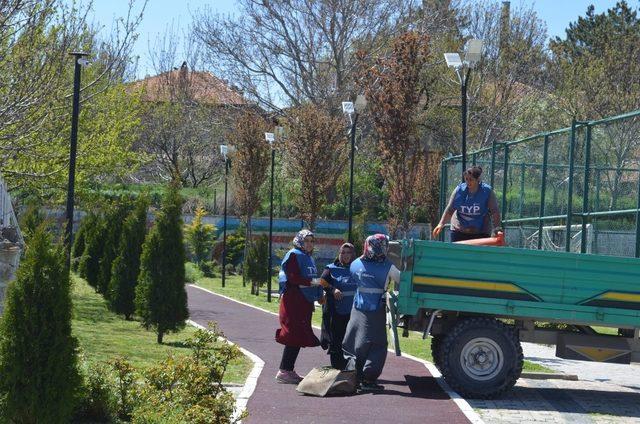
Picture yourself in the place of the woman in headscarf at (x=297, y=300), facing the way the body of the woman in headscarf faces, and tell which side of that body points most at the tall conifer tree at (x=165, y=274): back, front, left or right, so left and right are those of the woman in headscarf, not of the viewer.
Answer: back

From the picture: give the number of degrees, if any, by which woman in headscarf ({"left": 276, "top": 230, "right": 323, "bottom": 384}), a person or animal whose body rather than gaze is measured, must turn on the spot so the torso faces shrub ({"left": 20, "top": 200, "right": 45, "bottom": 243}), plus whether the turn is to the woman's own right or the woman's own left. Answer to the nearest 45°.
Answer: approximately 180°

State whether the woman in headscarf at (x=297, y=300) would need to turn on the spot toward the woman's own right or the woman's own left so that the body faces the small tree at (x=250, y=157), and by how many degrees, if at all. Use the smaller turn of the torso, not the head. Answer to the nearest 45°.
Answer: approximately 135° to the woman's own left

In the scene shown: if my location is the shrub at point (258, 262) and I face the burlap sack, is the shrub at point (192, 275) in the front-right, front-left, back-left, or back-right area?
back-right

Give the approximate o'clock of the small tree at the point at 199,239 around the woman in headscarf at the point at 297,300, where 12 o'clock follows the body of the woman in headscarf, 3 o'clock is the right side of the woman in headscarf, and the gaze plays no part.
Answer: The small tree is roughly at 7 o'clock from the woman in headscarf.

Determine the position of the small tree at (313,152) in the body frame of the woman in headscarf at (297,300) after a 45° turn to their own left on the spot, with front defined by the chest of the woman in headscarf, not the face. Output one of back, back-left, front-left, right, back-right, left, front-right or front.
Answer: left

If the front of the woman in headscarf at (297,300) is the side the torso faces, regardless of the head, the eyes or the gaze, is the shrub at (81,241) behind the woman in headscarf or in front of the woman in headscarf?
behind

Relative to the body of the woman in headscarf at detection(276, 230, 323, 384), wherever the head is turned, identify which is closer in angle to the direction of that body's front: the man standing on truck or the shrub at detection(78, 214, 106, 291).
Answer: the man standing on truck

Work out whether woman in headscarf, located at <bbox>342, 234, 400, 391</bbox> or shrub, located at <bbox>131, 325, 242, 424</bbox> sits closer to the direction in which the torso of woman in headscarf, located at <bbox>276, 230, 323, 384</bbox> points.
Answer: the woman in headscarf

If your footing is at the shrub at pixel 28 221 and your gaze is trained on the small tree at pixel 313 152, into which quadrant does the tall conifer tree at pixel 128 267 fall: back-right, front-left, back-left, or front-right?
front-right

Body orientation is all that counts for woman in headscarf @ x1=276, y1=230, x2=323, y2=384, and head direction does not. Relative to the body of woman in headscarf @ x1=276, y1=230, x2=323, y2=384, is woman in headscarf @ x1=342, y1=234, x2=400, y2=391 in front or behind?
in front

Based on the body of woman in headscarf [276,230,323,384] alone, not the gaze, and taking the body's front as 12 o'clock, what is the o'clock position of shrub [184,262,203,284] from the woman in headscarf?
The shrub is roughly at 7 o'clock from the woman in headscarf.

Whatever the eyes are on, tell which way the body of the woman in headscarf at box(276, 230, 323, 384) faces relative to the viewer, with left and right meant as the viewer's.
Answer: facing the viewer and to the right of the viewer
